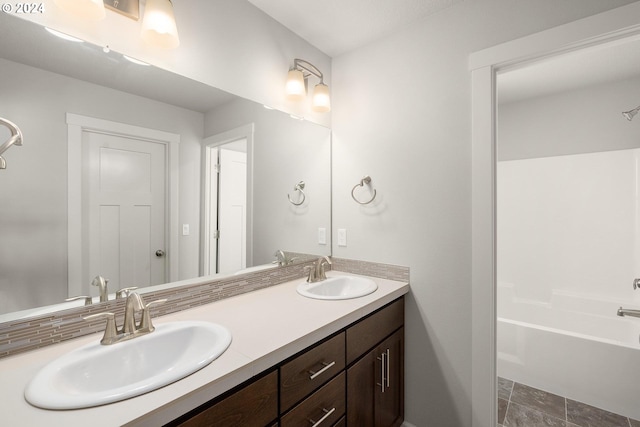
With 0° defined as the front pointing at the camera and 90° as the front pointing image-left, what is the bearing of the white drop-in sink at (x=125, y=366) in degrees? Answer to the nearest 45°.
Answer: approximately 315°

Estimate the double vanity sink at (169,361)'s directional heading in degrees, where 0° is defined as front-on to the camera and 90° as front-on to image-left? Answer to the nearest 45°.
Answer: approximately 315°

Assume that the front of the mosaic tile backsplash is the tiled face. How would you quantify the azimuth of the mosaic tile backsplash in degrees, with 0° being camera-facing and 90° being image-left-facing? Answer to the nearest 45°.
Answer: approximately 315°

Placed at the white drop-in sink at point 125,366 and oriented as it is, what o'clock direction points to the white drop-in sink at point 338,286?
the white drop-in sink at point 338,286 is roughly at 10 o'clock from the white drop-in sink at point 125,366.

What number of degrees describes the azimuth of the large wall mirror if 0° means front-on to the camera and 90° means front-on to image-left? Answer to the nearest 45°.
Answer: approximately 315°

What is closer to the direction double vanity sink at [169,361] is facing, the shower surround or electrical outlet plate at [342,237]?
the shower surround
